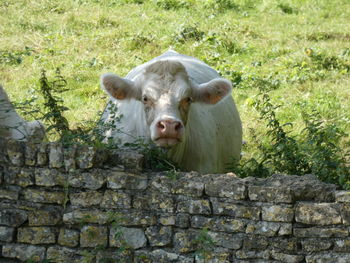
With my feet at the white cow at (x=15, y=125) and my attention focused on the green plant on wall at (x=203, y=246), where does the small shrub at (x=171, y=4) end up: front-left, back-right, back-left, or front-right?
back-left

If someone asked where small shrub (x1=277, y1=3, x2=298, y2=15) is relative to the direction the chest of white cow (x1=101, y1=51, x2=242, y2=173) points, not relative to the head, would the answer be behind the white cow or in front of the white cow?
behind

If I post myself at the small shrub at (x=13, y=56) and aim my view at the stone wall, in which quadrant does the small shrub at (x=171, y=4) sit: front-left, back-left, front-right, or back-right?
back-left

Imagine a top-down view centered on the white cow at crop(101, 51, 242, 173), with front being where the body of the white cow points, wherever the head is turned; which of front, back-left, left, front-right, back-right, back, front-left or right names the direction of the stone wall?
front

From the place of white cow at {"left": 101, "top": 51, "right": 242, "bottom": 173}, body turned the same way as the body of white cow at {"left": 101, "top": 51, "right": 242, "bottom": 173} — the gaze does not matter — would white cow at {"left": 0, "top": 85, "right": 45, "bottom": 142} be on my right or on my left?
on my right

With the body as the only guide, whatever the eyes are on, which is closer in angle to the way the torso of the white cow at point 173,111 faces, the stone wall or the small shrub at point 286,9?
the stone wall

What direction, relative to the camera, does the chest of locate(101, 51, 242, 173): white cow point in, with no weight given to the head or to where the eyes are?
toward the camera

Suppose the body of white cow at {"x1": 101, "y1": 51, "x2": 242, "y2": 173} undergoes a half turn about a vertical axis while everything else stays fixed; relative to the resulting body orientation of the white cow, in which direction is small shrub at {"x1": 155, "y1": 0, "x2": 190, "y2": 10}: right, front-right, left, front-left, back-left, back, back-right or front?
front
